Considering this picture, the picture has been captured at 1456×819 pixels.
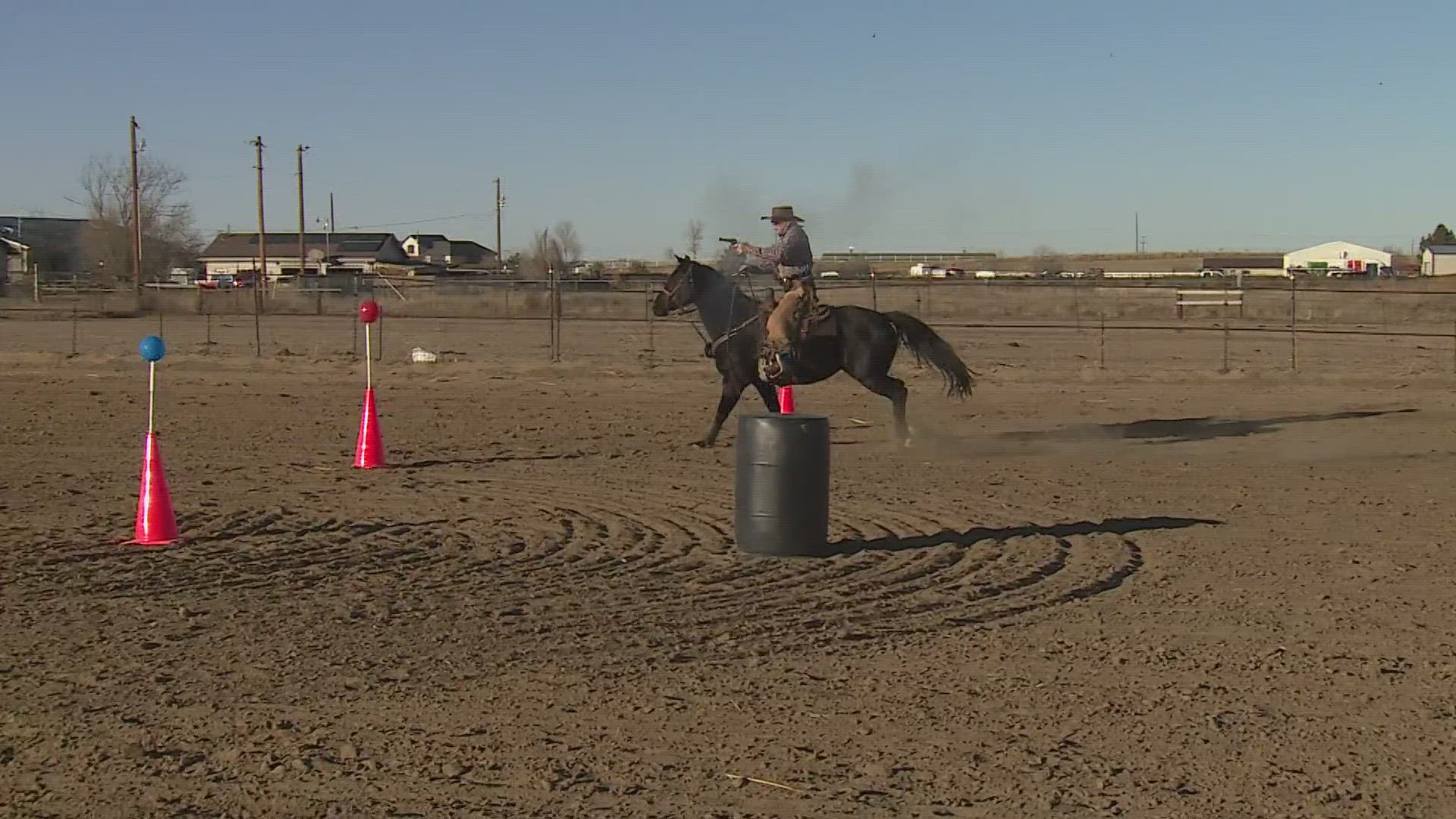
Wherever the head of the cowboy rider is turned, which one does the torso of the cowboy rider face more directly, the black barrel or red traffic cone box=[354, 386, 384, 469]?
the red traffic cone

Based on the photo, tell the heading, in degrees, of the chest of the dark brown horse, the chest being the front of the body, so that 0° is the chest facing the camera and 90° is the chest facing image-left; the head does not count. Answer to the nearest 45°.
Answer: approximately 90°

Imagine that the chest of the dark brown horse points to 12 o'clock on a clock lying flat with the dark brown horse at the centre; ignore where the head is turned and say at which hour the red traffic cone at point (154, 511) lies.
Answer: The red traffic cone is roughly at 10 o'clock from the dark brown horse.

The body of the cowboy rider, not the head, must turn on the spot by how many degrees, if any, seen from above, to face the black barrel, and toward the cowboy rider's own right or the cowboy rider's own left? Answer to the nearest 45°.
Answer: approximately 90° to the cowboy rider's own left

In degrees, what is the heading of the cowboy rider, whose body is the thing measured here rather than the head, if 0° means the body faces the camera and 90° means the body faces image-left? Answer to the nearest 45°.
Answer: approximately 90°

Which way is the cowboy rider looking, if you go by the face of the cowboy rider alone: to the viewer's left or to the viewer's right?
to the viewer's left

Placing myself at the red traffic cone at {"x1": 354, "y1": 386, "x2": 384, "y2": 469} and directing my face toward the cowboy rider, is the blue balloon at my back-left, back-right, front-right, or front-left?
back-right

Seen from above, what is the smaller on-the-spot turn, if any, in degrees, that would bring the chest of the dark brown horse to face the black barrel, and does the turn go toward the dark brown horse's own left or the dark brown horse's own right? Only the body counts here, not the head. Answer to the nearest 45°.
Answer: approximately 90° to the dark brown horse's own left

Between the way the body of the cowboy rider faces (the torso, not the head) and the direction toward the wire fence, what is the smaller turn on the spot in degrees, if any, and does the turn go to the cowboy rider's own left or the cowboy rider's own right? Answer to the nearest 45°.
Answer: approximately 90° to the cowboy rider's own right

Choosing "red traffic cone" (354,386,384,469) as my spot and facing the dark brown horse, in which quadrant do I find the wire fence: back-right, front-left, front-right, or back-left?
front-left

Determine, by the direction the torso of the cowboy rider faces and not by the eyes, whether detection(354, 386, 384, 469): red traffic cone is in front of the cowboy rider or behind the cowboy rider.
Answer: in front
